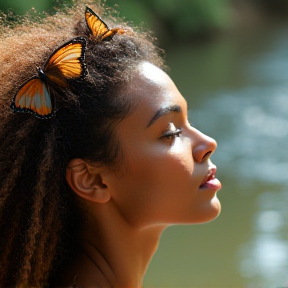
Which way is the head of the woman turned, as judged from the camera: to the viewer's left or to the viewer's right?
to the viewer's right

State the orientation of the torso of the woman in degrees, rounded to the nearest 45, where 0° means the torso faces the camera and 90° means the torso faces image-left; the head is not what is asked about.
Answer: approximately 270°
